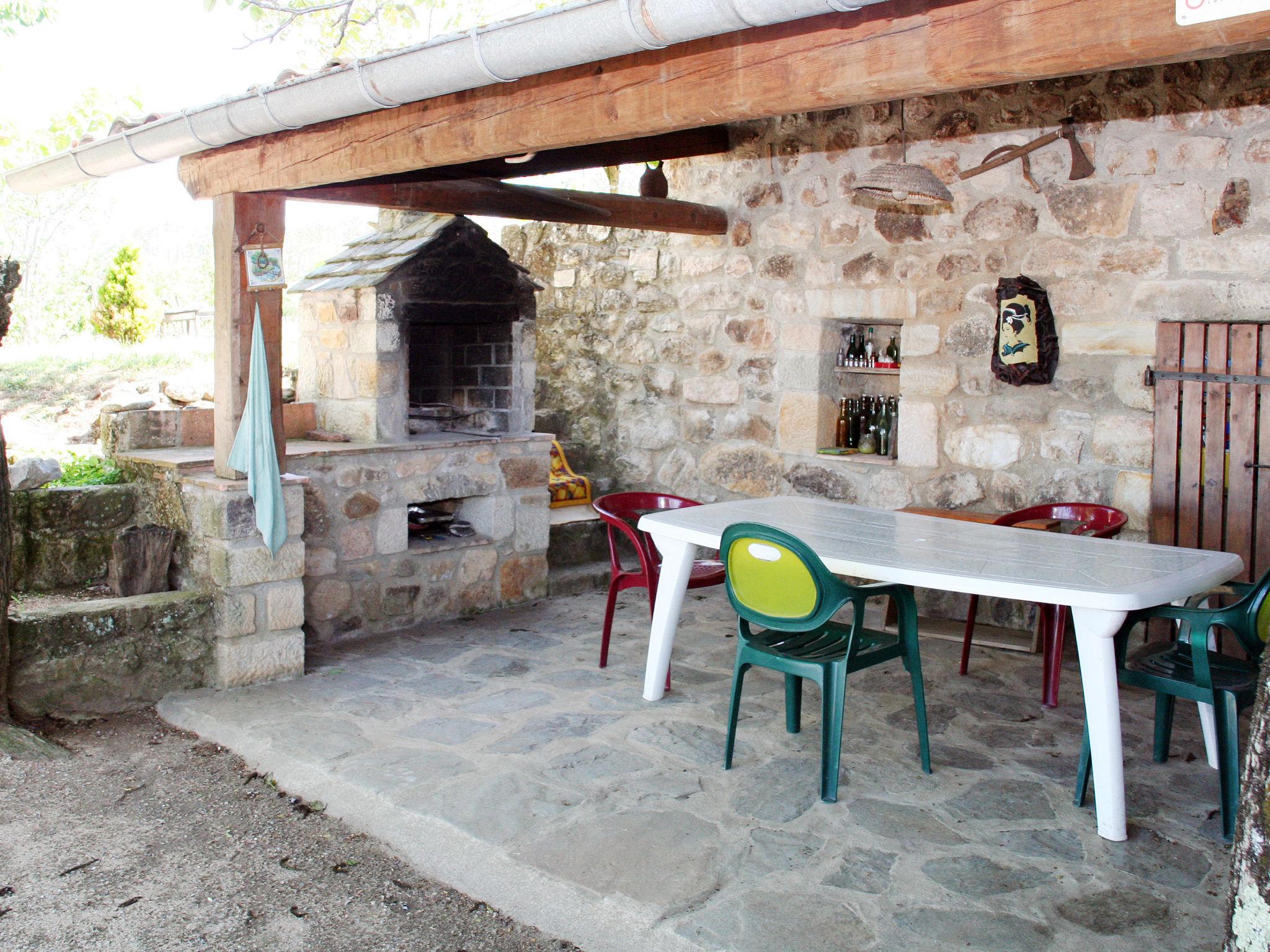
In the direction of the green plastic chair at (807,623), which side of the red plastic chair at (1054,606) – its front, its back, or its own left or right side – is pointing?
front

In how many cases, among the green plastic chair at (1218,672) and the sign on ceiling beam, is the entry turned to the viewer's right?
0

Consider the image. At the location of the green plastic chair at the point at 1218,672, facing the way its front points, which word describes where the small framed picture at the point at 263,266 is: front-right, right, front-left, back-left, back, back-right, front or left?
front-left

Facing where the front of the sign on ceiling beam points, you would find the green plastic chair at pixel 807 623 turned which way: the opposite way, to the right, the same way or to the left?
the opposite way

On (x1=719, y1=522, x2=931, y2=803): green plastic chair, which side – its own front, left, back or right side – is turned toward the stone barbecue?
left

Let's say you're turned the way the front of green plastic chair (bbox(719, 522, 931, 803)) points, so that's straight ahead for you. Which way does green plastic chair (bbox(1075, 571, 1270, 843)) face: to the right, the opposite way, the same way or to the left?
to the left

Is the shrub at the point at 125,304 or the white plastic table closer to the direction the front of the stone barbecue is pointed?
the white plastic table

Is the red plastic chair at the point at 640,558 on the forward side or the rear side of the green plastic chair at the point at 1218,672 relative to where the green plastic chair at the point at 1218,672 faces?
on the forward side

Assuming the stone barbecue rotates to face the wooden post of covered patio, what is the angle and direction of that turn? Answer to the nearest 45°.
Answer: approximately 90° to its right

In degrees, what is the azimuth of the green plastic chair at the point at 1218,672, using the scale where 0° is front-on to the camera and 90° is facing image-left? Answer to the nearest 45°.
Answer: approximately 135°

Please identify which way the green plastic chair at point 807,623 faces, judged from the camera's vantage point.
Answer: facing away from the viewer and to the right of the viewer

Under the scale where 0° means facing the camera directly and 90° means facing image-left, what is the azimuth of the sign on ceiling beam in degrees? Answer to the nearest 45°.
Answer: approximately 45°

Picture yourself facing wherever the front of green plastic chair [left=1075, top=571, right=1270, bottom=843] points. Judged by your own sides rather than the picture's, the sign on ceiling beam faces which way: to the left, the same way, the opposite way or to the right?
to the left

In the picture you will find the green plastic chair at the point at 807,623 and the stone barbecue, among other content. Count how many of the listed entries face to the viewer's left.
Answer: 0

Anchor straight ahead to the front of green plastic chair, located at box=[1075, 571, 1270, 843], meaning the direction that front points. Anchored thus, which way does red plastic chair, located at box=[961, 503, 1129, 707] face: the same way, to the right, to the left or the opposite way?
to the left

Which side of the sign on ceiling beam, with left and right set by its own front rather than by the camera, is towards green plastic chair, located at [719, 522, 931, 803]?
right

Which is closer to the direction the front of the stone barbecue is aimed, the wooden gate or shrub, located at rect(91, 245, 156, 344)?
the wooden gate
